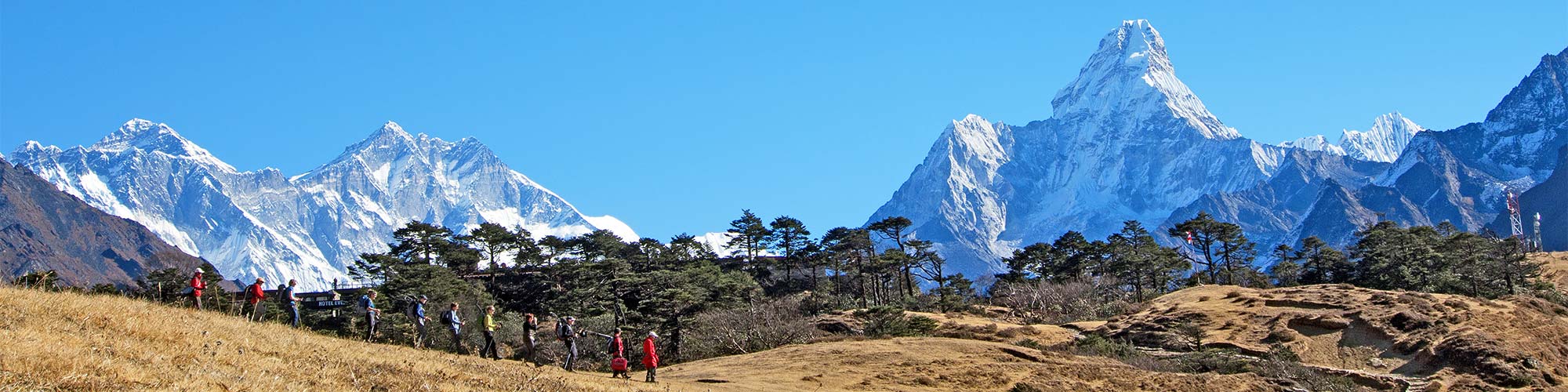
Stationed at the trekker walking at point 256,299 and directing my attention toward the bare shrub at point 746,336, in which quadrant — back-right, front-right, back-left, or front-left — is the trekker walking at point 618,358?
front-right

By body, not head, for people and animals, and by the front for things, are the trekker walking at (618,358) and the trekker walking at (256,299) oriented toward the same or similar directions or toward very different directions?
same or similar directions

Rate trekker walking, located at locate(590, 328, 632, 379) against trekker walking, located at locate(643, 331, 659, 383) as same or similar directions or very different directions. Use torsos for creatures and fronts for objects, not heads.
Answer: same or similar directions
